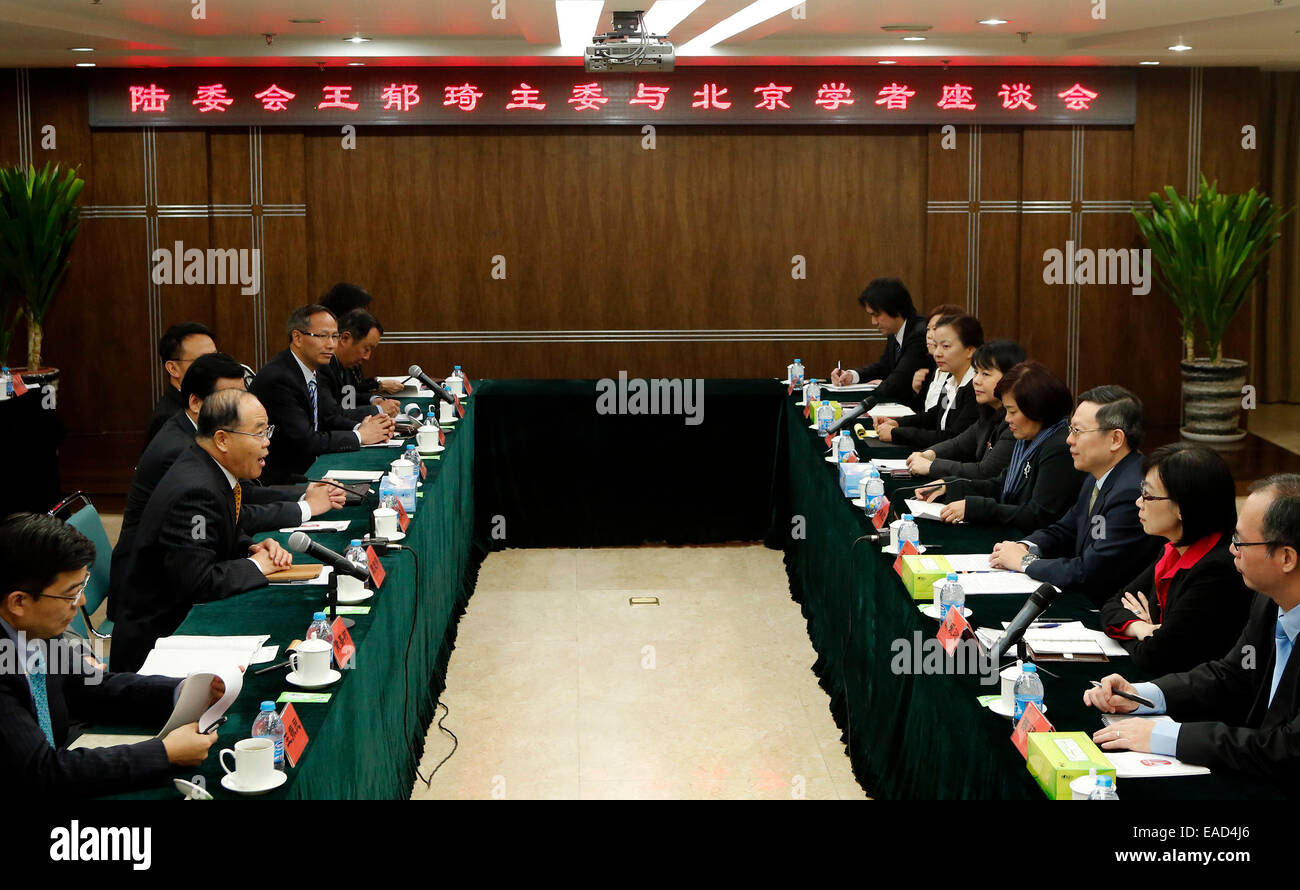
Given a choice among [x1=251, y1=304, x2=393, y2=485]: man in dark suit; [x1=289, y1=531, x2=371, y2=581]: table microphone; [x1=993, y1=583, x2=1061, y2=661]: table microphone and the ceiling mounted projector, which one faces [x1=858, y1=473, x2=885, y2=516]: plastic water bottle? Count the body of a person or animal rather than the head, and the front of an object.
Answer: the man in dark suit

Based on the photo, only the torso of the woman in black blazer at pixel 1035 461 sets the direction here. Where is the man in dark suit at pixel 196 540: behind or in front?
in front

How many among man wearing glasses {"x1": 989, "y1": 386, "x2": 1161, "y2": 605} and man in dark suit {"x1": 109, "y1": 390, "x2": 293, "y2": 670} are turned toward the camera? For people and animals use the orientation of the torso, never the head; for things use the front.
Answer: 0

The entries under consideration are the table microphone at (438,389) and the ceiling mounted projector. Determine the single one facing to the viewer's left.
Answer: the table microphone

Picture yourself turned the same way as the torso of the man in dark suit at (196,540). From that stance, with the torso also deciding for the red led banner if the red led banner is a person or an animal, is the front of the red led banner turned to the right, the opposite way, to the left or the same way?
to the right

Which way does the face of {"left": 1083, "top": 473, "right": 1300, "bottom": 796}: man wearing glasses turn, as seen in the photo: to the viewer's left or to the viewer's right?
to the viewer's left

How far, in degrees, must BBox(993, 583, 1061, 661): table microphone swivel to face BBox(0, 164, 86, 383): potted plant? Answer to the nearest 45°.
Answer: approximately 135° to its left

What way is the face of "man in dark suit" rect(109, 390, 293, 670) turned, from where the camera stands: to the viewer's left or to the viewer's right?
to the viewer's right

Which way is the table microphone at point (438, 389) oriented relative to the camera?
to the viewer's left

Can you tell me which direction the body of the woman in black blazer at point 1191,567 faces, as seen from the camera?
to the viewer's left

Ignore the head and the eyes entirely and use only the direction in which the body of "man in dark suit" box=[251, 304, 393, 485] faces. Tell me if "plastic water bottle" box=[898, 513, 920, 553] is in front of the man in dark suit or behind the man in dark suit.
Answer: in front

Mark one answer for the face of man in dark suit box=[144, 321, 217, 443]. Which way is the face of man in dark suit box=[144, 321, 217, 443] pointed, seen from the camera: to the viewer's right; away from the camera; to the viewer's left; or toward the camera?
to the viewer's right

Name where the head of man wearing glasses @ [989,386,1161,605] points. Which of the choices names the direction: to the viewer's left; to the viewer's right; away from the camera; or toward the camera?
to the viewer's left
